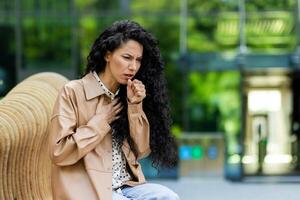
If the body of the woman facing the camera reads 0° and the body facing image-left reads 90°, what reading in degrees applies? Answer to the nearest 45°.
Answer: approximately 315°
